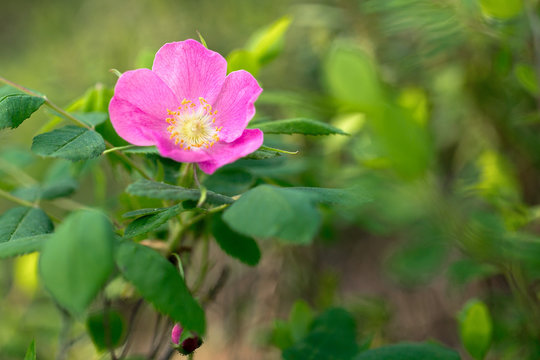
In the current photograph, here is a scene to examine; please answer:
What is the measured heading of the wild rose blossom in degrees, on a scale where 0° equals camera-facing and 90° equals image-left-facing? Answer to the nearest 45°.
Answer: approximately 0°
